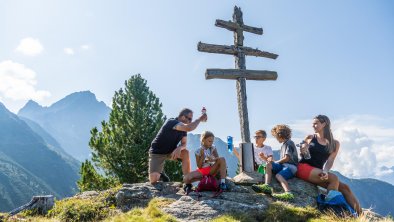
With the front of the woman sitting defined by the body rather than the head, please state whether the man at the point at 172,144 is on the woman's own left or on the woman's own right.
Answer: on the woman's own right

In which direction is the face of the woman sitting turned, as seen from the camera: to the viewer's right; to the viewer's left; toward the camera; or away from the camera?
to the viewer's left

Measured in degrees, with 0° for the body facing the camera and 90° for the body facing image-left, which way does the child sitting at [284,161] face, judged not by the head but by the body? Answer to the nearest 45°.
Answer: approximately 90°

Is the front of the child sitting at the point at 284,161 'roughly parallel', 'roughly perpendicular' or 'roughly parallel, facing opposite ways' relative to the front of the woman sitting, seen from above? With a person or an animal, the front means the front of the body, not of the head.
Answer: roughly perpendicular

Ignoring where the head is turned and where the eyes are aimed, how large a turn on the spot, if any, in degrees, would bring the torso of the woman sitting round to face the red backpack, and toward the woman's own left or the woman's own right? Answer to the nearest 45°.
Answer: approximately 45° to the woman's own right
